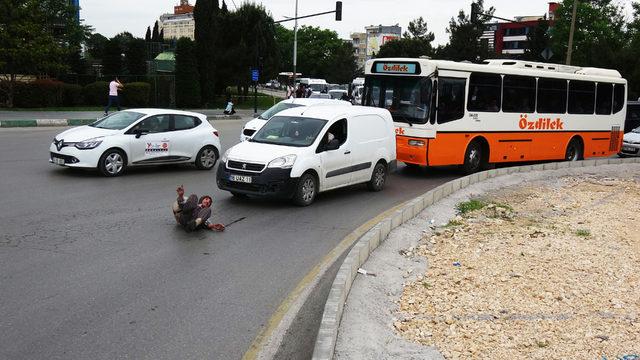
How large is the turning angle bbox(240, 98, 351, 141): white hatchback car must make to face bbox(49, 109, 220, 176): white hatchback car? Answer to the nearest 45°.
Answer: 0° — it already faces it

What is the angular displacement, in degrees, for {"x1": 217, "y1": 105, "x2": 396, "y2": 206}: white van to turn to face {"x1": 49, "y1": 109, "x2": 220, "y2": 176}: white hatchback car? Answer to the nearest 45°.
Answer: approximately 90° to its right

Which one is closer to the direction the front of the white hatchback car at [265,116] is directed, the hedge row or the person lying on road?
the person lying on road

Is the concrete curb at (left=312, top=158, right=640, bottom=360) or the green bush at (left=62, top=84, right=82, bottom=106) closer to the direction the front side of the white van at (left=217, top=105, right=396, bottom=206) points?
the concrete curb

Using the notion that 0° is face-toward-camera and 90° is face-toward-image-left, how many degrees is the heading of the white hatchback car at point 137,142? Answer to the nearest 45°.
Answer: approximately 45°
